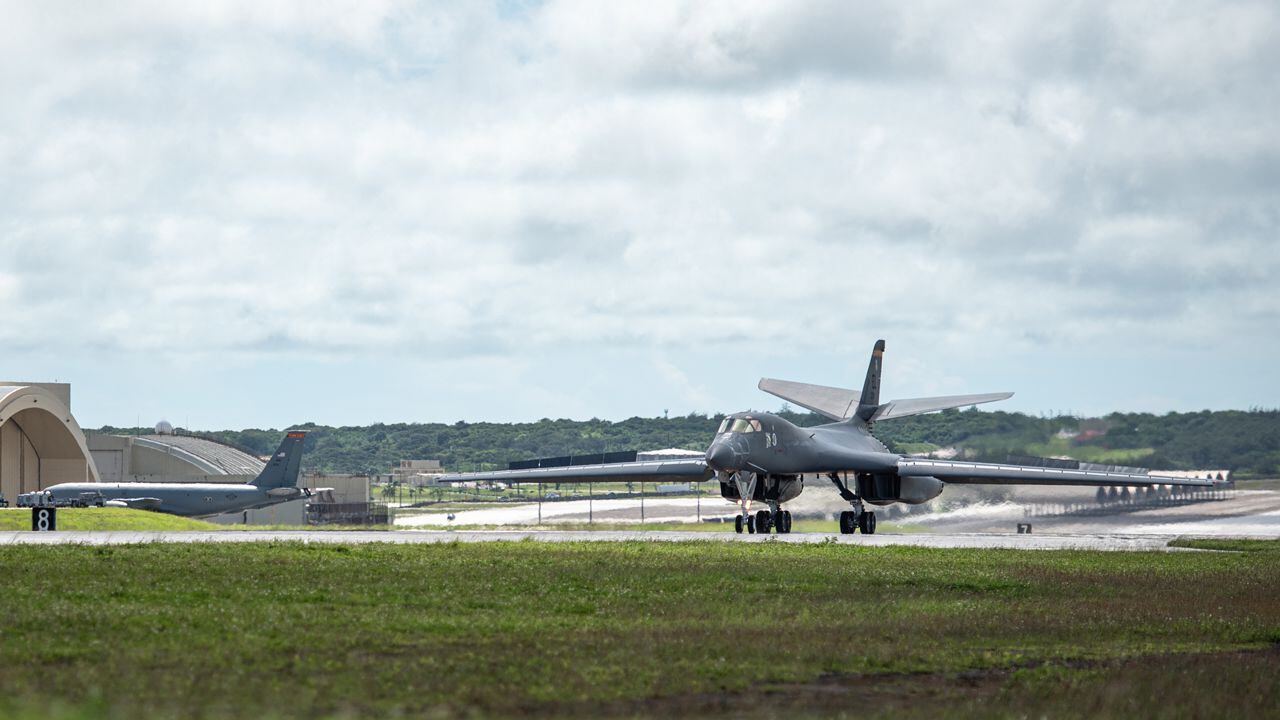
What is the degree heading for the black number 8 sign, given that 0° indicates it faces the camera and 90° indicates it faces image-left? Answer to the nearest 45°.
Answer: approximately 0°
